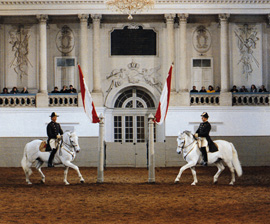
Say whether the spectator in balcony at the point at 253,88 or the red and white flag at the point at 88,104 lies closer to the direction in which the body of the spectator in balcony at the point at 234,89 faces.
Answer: the red and white flag

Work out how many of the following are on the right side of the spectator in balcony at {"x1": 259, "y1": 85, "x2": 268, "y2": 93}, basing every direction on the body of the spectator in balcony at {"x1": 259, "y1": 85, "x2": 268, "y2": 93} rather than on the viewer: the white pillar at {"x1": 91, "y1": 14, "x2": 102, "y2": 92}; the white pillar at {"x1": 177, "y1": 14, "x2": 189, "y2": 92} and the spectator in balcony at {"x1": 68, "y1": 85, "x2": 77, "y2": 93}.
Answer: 3

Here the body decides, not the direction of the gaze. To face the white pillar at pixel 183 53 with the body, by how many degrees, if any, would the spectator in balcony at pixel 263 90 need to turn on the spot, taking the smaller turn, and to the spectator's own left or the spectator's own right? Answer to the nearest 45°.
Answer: approximately 90° to the spectator's own right

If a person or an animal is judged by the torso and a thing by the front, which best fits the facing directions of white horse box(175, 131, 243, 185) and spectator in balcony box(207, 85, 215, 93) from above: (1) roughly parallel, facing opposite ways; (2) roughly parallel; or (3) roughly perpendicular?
roughly perpendicular

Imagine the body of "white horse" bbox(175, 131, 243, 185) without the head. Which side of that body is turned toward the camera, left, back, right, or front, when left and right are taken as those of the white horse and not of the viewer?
left

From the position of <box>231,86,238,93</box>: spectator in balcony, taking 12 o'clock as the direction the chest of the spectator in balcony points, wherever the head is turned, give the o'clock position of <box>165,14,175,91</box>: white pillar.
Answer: The white pillar is roughly at 3 o'clock from the spectator in balcony.

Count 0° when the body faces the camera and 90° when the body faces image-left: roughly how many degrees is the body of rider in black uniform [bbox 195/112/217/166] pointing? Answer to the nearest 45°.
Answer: approximately 90°

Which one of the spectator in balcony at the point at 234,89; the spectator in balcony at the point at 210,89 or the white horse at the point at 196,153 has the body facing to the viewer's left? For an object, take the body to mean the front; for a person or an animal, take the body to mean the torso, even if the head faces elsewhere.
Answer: the white horse

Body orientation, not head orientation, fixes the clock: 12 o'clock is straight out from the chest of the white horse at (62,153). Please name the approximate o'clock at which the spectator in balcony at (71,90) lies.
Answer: The spectator in balcony is roughly at 9 o'clock from the white horse.

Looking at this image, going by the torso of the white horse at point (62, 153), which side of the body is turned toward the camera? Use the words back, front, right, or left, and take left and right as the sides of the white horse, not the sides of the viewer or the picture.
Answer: right
